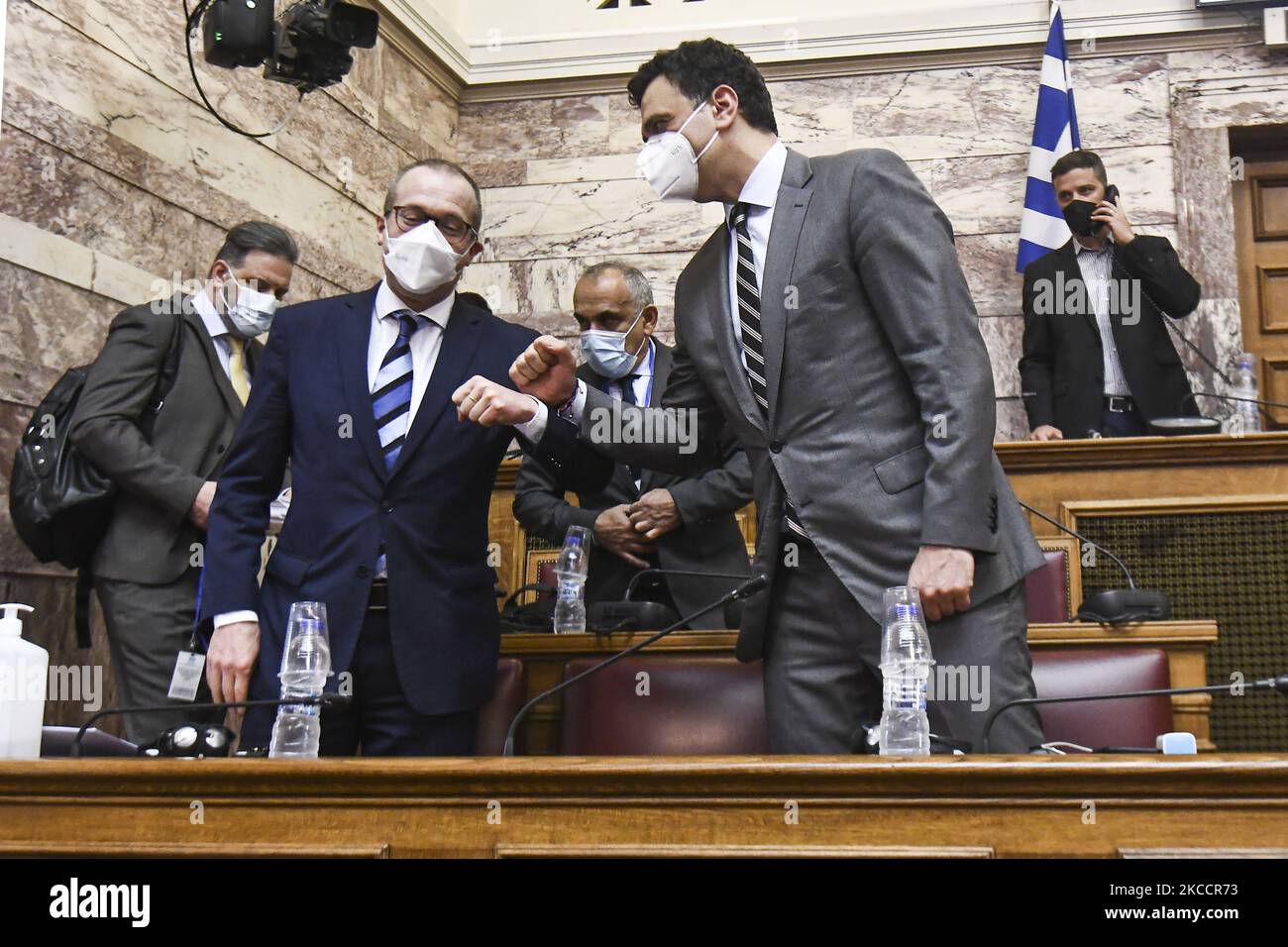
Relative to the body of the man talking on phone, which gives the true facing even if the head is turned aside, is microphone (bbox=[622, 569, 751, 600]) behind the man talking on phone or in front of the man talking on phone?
in front

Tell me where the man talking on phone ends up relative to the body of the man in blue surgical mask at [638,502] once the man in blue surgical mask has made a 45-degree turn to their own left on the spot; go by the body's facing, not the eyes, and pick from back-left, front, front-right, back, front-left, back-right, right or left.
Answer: left

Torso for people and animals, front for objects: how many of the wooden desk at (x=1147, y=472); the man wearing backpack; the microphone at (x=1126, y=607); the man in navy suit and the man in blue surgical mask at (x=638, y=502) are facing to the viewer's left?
1

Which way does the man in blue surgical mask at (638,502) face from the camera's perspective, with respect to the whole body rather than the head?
toward the camera

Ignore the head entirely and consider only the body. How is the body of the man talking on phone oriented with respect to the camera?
toward the camera

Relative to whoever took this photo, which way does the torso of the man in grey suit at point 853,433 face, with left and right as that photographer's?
facing the viewer and to the left of the viewer

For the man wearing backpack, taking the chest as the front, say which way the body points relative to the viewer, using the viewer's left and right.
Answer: facing the viewer and to the right of the viewer

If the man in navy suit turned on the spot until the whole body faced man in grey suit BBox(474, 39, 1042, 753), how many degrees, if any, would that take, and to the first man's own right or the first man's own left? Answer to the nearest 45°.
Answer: approximately 45° to the first man's own left

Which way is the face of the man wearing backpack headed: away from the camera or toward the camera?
toward the camera

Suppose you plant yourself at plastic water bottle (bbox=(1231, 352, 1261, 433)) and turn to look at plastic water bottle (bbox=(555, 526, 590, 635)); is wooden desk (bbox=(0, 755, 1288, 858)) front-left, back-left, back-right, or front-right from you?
front-left

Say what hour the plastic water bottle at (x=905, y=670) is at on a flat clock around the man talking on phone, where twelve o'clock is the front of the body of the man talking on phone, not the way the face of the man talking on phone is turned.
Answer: The plastic water bottle is roughly at 12 o'clock from the man talking on phone.

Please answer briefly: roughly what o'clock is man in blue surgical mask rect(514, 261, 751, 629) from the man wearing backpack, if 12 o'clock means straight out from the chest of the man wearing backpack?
The man in blue surgical mask is roughly at 11 o'clock from the man wearing backpack.

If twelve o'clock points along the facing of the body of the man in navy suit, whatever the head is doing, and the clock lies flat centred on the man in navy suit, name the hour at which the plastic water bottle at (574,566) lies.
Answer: The plastic water bottle is roughly at 7 o'clock from the man in navy suit.
